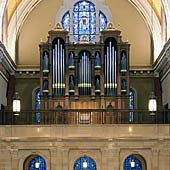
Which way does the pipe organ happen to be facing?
toward the camera

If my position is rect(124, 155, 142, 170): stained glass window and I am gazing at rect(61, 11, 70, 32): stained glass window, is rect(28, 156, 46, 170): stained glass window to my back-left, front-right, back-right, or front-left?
front-left

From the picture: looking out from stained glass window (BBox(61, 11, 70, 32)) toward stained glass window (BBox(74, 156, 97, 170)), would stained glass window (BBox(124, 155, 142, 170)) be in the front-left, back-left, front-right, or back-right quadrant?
front-left
